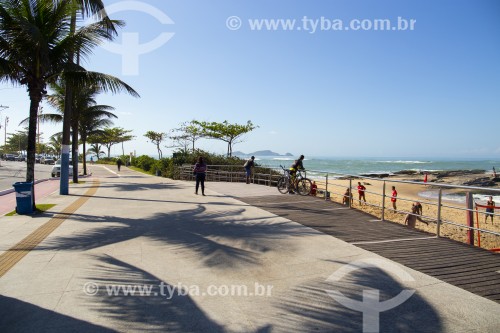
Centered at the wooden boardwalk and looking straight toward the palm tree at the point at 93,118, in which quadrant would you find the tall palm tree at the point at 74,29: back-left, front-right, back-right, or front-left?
front-left

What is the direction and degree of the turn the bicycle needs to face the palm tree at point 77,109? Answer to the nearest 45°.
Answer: approximately 45° to its right

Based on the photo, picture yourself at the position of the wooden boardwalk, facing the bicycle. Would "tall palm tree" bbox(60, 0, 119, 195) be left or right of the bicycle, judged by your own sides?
left

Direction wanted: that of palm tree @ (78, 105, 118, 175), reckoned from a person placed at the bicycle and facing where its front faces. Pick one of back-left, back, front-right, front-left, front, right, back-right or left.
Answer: back-left

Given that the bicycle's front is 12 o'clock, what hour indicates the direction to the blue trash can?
The blue trash can is roughly at 5 o'clock from the bicycle.

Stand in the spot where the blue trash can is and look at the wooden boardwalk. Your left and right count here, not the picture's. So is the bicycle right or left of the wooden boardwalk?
left

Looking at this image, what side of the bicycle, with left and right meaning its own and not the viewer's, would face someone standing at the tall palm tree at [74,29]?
front
